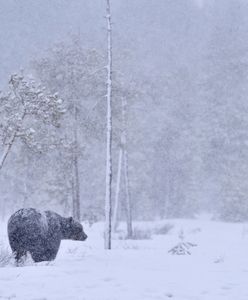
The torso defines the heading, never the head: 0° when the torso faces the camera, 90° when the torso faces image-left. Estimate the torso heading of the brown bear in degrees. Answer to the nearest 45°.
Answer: approximately 270°

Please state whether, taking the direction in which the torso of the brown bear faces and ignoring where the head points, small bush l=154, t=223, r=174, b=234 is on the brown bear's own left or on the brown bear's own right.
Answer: on the brown bear's own left
